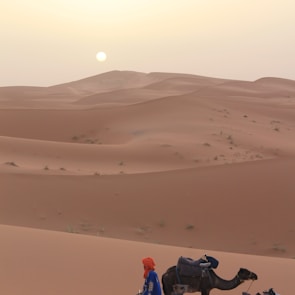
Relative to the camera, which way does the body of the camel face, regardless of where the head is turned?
to the viewer's right
